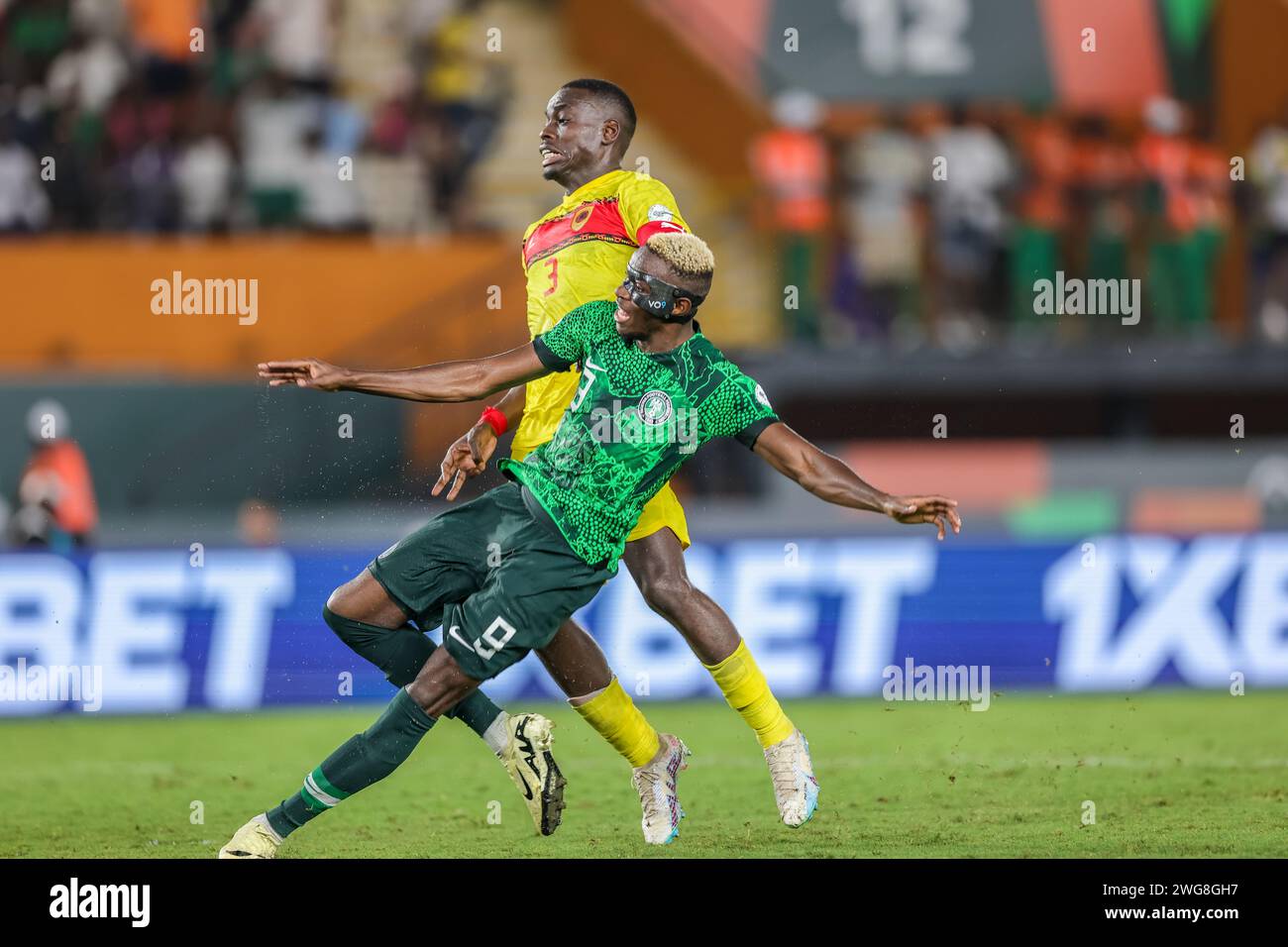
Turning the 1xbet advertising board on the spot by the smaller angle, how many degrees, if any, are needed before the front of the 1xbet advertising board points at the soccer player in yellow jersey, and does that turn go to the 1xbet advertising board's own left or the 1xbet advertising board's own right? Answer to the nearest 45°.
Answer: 0° — it already faces them

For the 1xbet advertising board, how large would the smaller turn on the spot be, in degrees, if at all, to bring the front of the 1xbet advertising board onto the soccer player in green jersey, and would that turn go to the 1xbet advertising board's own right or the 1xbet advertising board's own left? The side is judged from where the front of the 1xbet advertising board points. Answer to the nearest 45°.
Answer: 0° — it already faces them

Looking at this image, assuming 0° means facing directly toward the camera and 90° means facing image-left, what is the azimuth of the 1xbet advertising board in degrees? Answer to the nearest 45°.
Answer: approximately 0°

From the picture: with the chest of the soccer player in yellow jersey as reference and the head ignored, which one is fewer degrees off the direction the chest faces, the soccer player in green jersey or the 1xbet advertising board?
the soccer player in green jersey

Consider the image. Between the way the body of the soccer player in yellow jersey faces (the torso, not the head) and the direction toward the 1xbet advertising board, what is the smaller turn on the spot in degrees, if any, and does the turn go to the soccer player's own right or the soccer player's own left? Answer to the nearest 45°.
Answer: approximately 135° to the soccer player's own right
